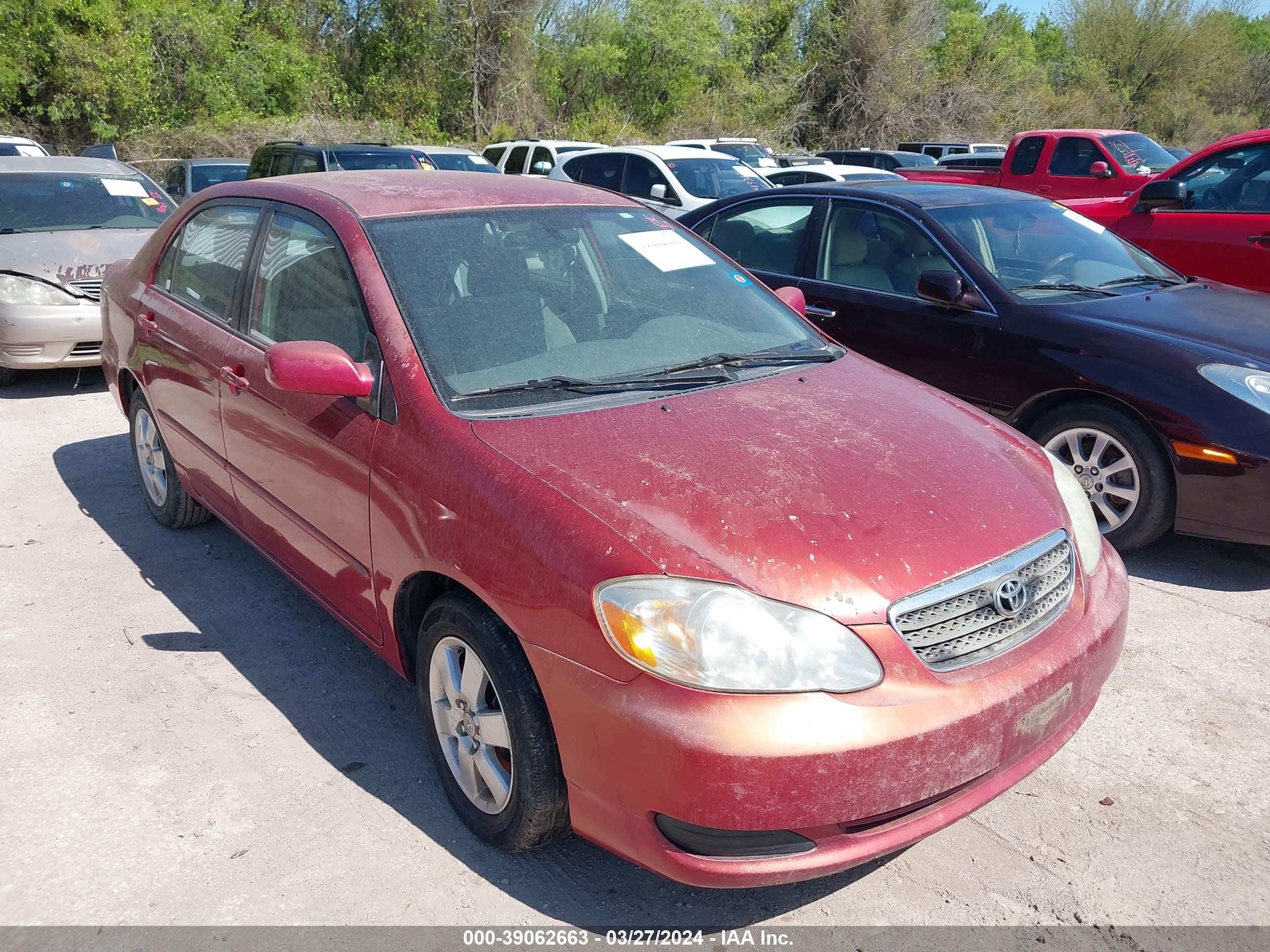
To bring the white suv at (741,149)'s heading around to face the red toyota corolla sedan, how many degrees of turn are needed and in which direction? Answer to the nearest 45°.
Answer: approximately 45° to its right

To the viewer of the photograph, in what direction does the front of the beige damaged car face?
facing the viewer and to the right of the viewer

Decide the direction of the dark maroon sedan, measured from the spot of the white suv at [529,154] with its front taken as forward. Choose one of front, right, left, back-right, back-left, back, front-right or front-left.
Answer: front-right

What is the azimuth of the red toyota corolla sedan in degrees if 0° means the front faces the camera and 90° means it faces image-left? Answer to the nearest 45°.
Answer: approximately 315°

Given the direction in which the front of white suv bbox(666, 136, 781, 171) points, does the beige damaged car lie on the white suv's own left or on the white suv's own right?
on the white suv's own right

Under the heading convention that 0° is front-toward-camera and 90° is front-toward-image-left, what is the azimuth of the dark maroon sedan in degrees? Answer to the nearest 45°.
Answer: approximately 315°

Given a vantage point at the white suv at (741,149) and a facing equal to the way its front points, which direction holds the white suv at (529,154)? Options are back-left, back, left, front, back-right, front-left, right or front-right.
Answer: right

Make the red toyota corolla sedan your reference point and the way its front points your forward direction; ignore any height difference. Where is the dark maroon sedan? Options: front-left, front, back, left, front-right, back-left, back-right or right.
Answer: left

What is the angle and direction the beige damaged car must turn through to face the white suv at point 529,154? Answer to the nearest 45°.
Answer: approximately 90° to its left

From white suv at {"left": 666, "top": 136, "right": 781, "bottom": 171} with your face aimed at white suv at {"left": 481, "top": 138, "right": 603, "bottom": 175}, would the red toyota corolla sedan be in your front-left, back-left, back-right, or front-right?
front-left

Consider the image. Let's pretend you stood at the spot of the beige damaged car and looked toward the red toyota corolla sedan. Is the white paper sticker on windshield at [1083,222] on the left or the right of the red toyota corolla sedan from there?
left

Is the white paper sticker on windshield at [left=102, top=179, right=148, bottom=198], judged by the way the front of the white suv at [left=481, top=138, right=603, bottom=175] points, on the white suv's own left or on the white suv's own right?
on the white suv's own right

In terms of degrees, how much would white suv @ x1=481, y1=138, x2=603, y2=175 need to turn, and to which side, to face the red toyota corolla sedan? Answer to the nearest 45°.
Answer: approximately 45° to its right

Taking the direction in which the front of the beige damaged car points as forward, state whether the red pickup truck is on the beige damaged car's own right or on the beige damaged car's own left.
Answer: on the beige damaged car's own left
